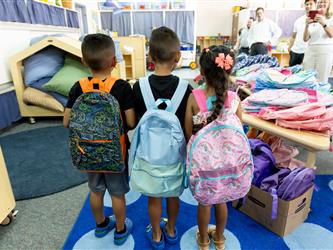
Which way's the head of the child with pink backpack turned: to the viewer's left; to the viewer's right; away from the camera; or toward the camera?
away from the camera

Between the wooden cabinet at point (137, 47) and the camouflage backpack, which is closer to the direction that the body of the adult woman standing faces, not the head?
the camouflage backpack

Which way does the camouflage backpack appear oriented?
toward the camera

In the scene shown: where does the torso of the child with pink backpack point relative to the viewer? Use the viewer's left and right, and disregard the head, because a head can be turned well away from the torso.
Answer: facing away from the viewer

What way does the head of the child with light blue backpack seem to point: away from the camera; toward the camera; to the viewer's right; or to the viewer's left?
away from the camera

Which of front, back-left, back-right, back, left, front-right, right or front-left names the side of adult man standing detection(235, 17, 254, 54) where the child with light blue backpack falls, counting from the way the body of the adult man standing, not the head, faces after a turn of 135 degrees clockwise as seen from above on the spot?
left

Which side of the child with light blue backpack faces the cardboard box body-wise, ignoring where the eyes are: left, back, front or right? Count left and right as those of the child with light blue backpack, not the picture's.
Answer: right

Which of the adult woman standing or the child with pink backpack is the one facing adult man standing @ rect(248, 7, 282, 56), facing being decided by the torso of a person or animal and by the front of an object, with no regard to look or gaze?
the child with pink backpack

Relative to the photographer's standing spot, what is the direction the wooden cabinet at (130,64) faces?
facing the viewer and to the left of the viewer

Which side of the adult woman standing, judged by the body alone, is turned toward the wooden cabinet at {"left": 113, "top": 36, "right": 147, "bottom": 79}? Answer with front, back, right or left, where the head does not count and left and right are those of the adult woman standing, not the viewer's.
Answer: right

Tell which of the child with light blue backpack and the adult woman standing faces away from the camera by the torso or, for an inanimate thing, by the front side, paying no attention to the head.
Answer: the child with light blue backpack

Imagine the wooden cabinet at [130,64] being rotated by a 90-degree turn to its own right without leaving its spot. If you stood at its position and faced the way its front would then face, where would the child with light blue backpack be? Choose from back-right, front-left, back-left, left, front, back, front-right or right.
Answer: back-left

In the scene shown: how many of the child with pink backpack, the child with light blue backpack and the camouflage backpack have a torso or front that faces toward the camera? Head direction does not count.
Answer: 1

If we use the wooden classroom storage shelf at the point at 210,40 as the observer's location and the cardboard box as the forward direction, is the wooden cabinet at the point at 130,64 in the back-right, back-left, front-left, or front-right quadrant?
front-right

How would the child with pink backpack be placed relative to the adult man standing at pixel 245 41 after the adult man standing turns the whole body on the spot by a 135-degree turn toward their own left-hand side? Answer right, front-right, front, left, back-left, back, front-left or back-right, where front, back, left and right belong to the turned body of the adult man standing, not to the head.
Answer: back

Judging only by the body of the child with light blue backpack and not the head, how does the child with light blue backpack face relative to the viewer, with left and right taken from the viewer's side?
facing away from the viewer

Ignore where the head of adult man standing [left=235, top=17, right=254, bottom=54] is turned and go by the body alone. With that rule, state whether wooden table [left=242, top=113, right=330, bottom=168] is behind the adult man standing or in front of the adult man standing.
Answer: in front

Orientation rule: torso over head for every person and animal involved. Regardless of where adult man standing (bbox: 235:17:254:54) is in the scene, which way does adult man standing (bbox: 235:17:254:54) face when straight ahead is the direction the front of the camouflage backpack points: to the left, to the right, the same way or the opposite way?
the same way

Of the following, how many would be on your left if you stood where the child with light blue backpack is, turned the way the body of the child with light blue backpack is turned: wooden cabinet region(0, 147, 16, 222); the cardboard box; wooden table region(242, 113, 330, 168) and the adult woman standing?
1

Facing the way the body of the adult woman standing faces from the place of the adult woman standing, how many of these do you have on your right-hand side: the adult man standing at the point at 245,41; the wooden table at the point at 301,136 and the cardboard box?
1
